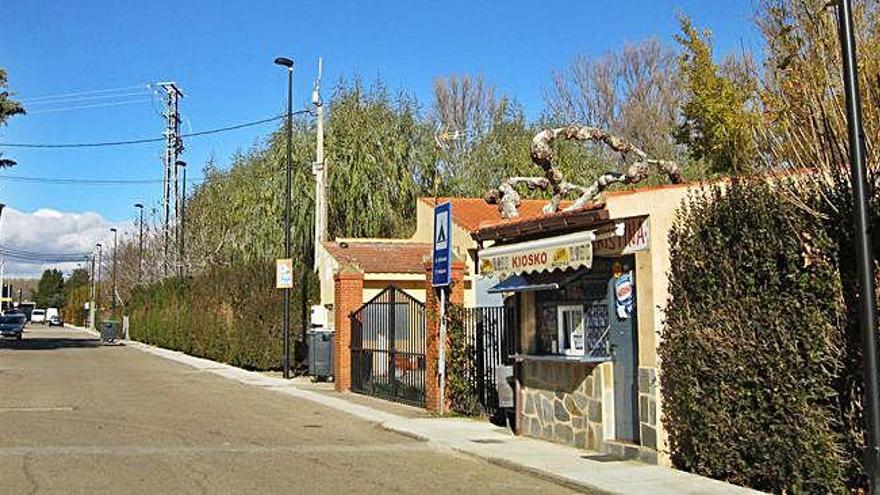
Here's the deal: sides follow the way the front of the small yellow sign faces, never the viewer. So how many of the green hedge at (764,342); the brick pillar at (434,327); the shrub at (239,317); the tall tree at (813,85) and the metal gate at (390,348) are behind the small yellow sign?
1

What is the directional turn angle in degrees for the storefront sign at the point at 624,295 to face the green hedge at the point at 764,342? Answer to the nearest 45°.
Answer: approximately 90° to its left

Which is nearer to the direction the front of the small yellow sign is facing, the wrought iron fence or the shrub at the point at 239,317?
the wrought iron fence

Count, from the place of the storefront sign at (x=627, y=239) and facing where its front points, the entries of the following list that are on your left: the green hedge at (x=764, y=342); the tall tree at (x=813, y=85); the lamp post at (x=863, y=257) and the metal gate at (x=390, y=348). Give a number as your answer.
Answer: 3

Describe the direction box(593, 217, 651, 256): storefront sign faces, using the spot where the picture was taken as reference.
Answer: facing the viewer and to the left of the viewer

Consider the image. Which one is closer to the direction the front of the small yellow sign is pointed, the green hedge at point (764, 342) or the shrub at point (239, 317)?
the green hedge

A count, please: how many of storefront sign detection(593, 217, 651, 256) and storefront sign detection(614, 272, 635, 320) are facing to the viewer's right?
0

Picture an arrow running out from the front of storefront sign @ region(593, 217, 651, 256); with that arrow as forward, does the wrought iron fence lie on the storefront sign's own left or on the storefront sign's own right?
on the storefront sign's own right

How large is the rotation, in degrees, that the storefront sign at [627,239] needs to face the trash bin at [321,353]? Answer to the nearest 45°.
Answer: approximately 90° to its right

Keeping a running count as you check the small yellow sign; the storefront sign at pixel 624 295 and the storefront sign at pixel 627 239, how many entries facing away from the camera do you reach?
0

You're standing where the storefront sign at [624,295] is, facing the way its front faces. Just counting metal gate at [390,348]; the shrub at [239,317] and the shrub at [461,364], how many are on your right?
3

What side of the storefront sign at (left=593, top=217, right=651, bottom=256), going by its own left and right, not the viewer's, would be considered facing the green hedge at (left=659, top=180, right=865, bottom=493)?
left

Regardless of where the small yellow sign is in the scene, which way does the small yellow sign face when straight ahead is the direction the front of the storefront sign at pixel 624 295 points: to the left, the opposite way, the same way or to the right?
to the left

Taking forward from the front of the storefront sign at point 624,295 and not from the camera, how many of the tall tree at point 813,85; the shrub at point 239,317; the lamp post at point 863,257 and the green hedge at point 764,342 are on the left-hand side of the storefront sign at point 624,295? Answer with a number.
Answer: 3

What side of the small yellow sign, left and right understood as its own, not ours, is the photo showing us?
front

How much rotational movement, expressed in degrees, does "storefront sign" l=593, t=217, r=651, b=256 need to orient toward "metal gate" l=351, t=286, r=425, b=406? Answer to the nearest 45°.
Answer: approximately 90° to its right

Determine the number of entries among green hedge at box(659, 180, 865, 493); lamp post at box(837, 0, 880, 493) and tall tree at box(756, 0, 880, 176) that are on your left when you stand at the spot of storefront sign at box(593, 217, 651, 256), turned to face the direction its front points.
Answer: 3
